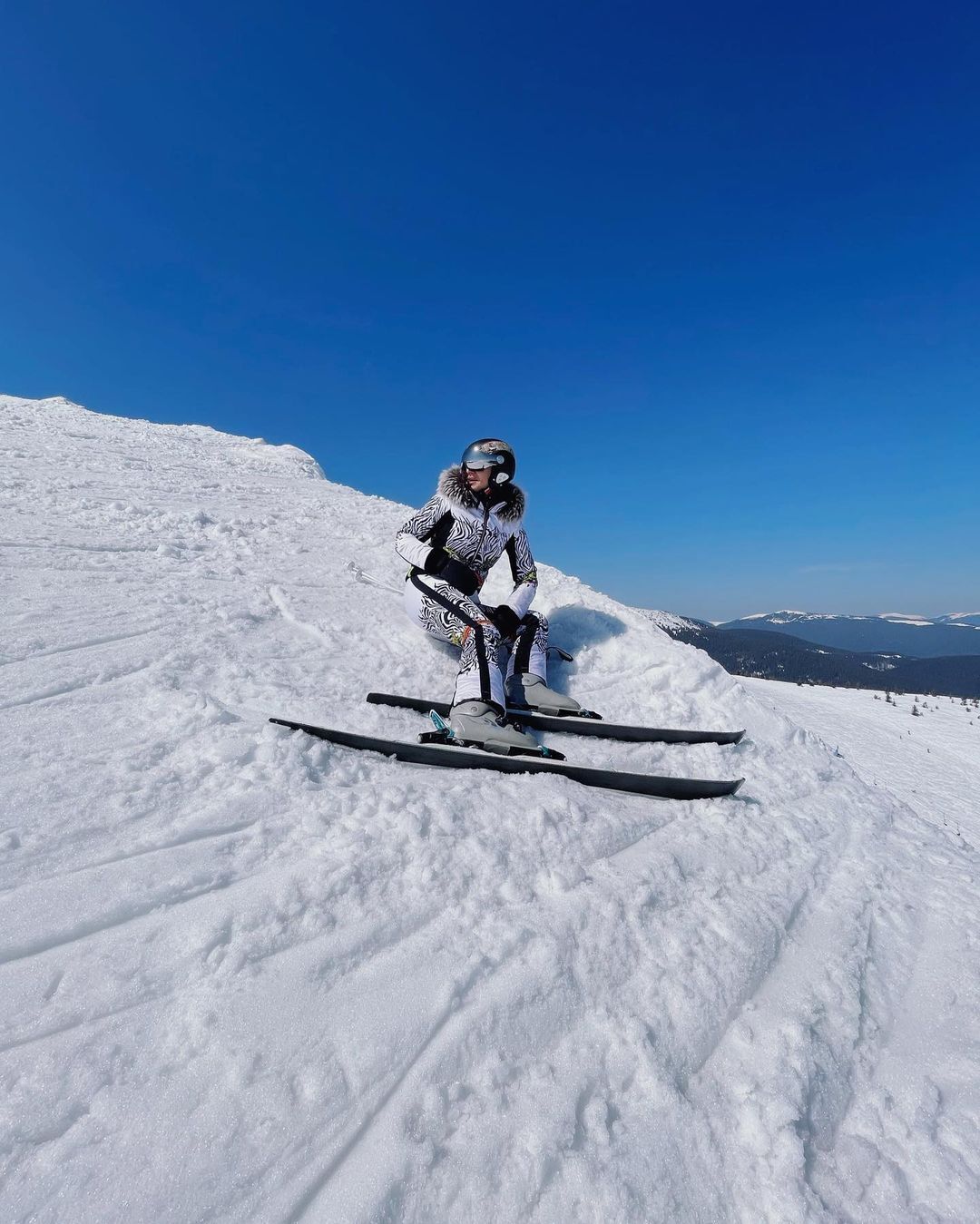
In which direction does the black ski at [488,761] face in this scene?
to the viewer's right
